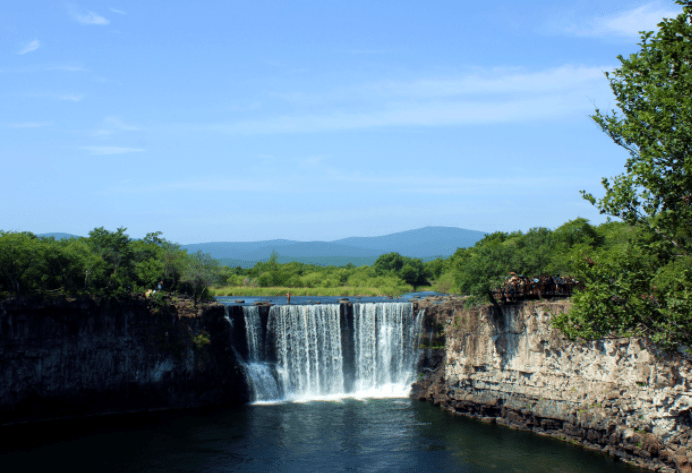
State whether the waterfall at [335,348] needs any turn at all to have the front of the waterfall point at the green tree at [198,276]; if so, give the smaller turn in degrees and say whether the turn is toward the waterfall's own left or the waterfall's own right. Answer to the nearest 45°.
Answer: approximately 90° to the waterfall's own right

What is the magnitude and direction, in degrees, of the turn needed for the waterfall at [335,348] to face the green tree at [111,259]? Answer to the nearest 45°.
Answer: approximately 90° to its right

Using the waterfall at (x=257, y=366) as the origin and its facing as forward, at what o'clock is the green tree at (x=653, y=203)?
The green tree is roughly at 11 o'clock from the waterfall.

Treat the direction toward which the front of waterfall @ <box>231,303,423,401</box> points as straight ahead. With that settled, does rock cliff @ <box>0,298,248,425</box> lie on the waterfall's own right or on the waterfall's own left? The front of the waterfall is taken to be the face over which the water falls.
on the waterfall's own right
